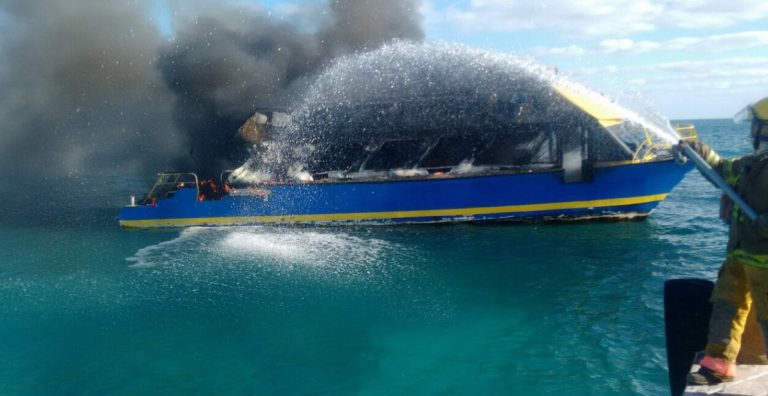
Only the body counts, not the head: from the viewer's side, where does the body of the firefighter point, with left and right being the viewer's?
facing to the left of the viewer

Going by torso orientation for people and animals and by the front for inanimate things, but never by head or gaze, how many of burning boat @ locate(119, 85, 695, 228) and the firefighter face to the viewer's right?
1

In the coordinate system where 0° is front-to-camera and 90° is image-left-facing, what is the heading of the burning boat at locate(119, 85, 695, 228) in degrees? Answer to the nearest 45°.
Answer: approximately 270°

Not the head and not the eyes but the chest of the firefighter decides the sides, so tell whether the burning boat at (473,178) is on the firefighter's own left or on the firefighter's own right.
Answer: on the firefighter's own right

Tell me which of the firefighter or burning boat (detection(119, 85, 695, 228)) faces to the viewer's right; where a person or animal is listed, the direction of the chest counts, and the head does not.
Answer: the burning boat

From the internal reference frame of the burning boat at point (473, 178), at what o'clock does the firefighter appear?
The firefighter is roughly at 3 o'clock from the burning boat.
